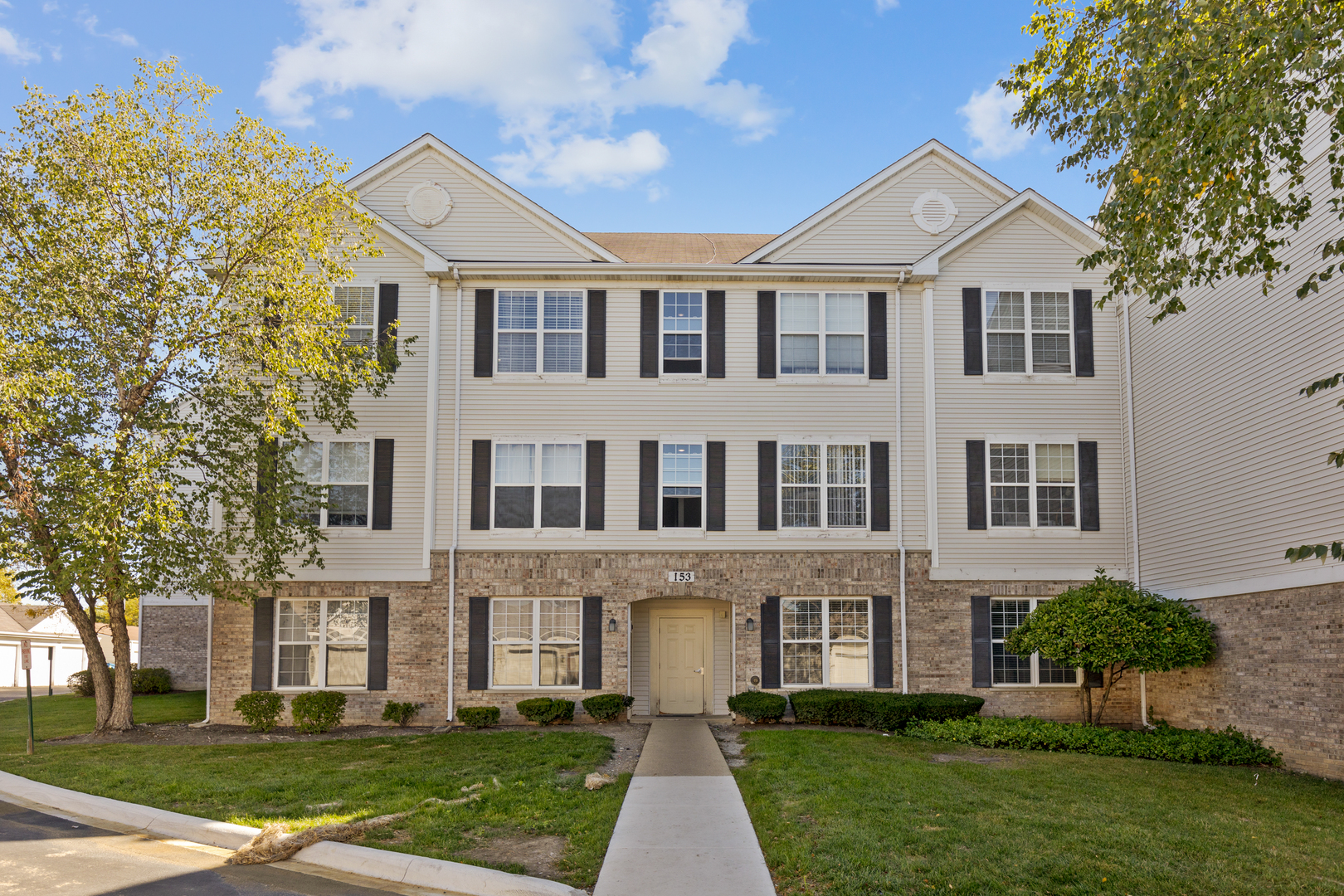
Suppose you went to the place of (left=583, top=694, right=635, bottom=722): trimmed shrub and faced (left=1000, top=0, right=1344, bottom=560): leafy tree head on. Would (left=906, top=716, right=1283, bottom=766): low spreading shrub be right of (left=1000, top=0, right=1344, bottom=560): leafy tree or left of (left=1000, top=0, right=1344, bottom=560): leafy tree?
left

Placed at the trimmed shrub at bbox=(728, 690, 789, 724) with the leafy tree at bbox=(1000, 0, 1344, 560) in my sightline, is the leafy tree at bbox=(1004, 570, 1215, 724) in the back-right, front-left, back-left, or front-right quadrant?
front-left

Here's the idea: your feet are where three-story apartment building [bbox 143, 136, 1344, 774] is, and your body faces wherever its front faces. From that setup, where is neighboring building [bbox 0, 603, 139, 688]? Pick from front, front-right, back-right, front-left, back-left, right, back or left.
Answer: back-right

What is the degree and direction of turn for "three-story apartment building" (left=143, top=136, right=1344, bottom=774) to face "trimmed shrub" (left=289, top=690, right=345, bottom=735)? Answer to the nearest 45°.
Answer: approximately 90° to its right

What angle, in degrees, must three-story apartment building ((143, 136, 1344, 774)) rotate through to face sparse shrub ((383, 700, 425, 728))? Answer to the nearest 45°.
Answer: approximately 90° to its right

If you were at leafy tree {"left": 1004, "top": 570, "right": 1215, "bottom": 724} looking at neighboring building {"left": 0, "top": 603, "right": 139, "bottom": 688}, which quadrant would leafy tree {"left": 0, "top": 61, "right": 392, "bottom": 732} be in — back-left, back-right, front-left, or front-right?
front-left

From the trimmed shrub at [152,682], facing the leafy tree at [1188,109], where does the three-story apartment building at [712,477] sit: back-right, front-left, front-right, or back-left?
front-left

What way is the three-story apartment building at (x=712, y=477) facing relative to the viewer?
toward the camera

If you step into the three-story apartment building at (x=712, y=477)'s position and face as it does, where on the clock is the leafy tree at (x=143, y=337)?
The leafy tree is roughly at 2 o'clock from the three-story apartment building.

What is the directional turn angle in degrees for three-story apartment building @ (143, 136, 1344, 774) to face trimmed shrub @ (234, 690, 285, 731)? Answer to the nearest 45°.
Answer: approximately 90° to its right
